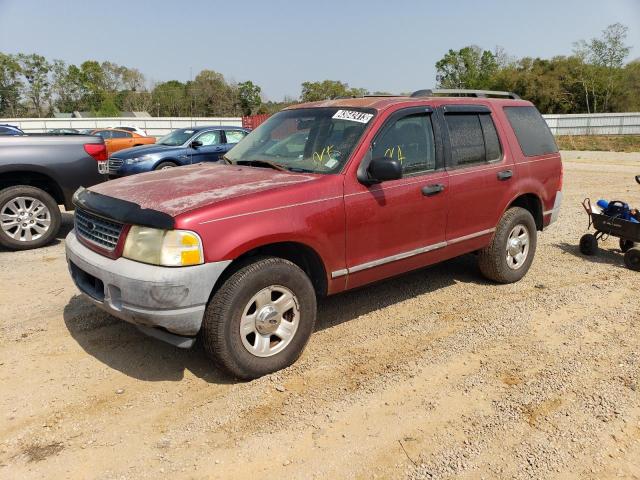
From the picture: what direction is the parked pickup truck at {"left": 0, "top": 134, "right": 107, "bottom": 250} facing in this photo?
to the viewer's left

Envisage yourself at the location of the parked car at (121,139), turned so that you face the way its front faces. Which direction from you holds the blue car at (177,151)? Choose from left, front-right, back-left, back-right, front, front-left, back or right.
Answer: right

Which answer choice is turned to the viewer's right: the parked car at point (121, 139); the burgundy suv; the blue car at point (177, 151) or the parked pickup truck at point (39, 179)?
the parked car at point (121, 139)

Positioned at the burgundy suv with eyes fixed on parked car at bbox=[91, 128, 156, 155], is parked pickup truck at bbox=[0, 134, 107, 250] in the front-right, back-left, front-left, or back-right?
front-left

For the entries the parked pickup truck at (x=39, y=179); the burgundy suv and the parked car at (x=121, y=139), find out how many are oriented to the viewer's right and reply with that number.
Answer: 1

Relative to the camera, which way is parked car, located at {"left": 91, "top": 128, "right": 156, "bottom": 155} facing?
to the viewer's right

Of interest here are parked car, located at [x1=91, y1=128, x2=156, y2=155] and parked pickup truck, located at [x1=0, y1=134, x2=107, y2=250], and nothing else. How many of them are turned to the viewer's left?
1

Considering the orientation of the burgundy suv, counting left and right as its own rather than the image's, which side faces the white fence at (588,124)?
back

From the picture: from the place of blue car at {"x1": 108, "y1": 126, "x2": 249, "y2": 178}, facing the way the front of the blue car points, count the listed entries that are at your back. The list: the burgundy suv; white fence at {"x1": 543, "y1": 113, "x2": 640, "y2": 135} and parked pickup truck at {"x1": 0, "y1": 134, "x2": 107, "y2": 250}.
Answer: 1

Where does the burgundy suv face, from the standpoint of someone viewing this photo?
facing the viewer and to the left of the viewer
